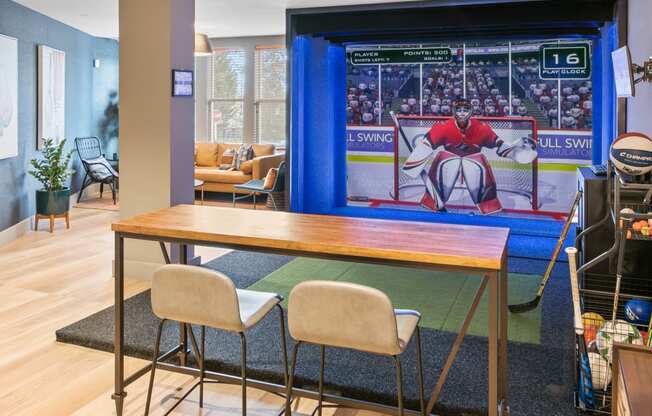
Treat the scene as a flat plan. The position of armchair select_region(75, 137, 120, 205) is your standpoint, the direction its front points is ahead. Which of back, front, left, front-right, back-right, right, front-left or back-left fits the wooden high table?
front-right

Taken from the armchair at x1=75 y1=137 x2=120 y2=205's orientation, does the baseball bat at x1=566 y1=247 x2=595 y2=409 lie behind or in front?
in front

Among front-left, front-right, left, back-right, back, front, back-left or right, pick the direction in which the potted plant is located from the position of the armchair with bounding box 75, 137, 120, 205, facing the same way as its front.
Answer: front-right

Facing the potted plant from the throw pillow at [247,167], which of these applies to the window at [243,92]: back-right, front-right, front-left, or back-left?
back-right

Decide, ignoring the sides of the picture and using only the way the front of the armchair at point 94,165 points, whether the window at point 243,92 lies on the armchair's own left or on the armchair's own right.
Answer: on the armchair's own left

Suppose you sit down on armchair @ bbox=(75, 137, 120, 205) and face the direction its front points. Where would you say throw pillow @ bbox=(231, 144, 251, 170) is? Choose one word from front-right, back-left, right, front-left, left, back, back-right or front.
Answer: front-left

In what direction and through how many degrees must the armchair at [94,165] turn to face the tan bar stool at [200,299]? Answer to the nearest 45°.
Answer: approximately 45° to its right

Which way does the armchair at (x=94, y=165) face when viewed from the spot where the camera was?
facing the viewer and to the right of the viewer

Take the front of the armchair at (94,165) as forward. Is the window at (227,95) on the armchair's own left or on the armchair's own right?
on the armchair's own left

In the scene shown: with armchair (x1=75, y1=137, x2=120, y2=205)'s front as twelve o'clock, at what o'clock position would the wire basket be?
The wire basket is roughly at 1 o'clock from the armchair.

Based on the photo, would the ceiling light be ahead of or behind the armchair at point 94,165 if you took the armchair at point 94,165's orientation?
ahead
